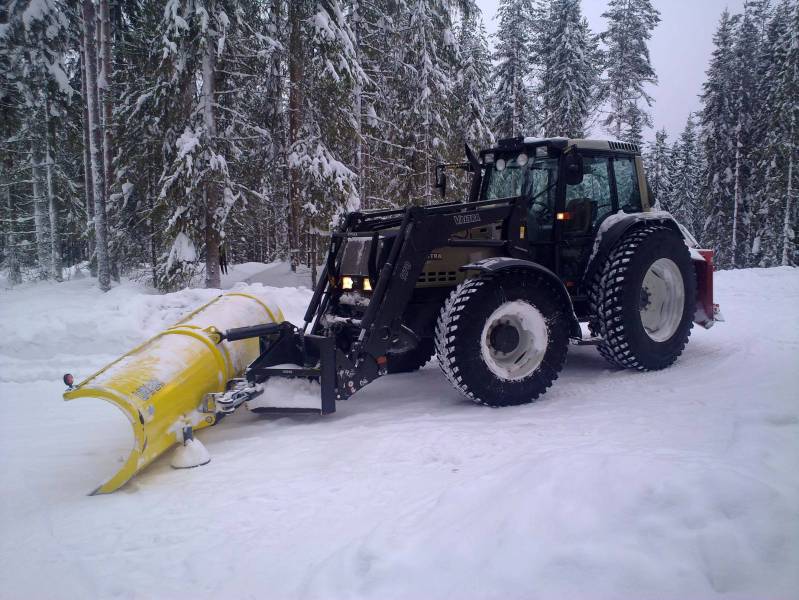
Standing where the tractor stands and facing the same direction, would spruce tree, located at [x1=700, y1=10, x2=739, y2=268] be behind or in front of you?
behind

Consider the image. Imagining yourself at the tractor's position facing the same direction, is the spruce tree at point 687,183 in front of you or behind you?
behind

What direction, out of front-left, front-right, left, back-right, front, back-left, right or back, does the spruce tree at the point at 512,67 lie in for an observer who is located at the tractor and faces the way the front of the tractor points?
back-right

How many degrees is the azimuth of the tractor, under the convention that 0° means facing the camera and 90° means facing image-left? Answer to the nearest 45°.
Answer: approximately 45°

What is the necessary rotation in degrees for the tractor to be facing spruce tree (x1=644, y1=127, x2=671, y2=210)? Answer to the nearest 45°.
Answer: approximately 135° to its right
